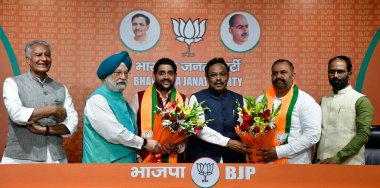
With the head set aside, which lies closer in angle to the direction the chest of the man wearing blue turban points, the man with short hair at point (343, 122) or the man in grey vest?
the man with short hair

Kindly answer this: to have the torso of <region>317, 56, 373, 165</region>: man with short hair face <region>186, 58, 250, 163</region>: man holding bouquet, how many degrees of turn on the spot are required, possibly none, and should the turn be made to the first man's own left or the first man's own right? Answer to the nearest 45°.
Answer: approximately 45° to the first man's own right

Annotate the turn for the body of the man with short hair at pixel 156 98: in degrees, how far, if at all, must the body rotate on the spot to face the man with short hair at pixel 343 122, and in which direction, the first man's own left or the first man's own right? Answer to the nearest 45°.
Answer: approximately 90° to the first man's own left

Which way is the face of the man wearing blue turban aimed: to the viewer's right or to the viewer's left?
to the viewer's right

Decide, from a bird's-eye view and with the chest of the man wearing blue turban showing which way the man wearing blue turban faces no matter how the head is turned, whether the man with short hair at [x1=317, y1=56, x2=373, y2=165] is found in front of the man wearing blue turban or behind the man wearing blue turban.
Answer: in front

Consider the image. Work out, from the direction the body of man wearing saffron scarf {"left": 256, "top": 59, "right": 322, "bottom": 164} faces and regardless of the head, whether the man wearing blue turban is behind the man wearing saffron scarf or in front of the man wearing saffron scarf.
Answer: in front

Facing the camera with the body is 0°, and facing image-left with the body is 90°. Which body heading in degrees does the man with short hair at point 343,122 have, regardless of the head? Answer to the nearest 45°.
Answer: approximately 45°

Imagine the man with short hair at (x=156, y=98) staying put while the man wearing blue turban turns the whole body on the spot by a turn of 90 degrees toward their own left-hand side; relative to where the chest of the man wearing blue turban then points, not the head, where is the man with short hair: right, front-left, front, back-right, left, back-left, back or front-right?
front

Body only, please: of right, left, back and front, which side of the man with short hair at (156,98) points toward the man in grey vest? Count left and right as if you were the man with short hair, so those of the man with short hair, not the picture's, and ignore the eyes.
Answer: right

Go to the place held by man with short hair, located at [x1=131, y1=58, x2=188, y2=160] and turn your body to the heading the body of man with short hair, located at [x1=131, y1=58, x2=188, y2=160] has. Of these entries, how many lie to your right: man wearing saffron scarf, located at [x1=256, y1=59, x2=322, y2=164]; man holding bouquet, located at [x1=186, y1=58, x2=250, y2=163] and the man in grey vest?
1

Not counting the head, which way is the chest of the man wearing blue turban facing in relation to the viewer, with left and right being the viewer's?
facing the viewer and to the right of the viewer

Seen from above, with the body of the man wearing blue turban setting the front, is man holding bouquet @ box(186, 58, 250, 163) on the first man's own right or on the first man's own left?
on the first man's own left
